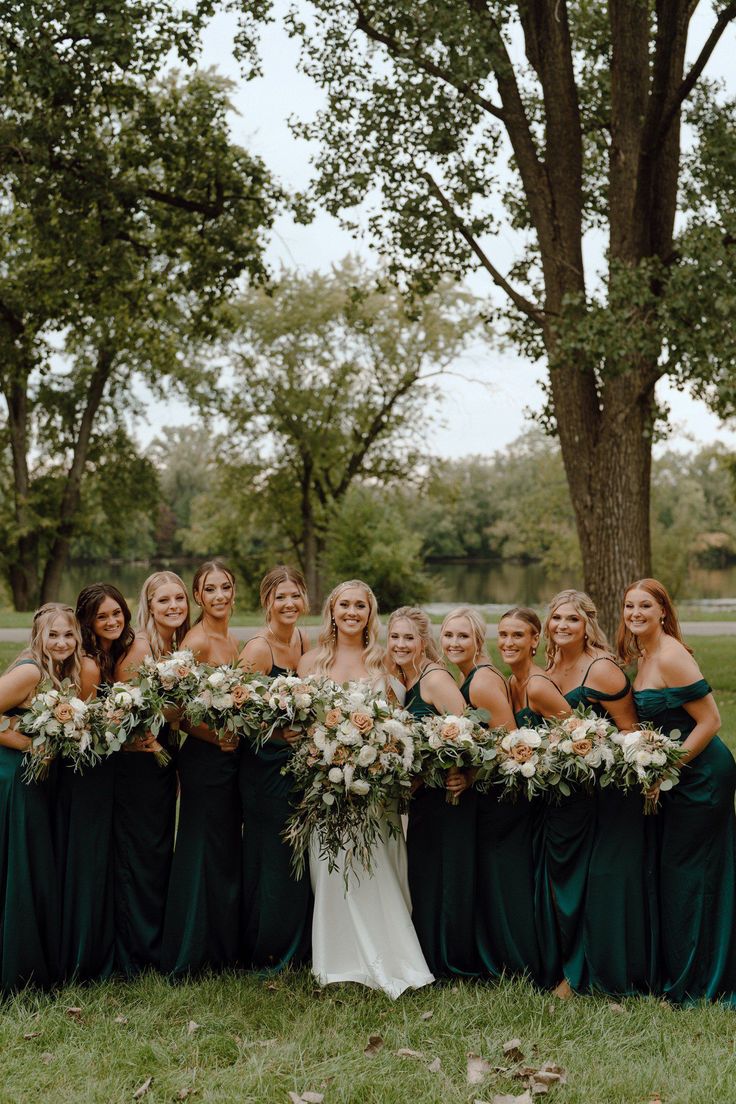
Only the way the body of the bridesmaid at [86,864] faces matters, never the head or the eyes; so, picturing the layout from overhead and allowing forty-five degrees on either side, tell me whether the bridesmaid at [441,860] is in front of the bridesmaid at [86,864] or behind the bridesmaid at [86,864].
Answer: in front

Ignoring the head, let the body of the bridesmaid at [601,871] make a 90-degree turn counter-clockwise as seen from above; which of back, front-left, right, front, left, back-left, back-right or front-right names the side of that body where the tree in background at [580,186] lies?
back-left

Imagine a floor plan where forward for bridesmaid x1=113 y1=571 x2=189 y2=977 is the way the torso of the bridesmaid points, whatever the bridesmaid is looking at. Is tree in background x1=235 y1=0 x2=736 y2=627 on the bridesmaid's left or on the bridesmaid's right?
on the bridesmaid's left

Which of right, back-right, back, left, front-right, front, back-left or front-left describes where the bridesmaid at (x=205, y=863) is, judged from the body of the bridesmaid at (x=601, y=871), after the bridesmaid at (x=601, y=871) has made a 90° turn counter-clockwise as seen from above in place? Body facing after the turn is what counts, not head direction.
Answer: back-right

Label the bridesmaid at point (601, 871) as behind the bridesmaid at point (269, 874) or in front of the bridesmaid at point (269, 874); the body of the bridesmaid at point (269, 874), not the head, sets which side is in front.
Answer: in front

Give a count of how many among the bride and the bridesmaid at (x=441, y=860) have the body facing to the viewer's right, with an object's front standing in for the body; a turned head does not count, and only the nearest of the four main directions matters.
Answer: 0

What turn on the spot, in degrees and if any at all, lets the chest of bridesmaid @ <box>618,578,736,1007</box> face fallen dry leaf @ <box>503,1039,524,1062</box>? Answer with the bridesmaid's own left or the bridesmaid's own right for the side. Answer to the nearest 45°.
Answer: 0° — they already face it

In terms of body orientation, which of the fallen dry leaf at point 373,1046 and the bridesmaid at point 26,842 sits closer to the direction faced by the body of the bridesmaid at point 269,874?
the fallen dry leaf

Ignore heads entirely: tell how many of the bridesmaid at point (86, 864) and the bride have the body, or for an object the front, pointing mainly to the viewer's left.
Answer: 0
